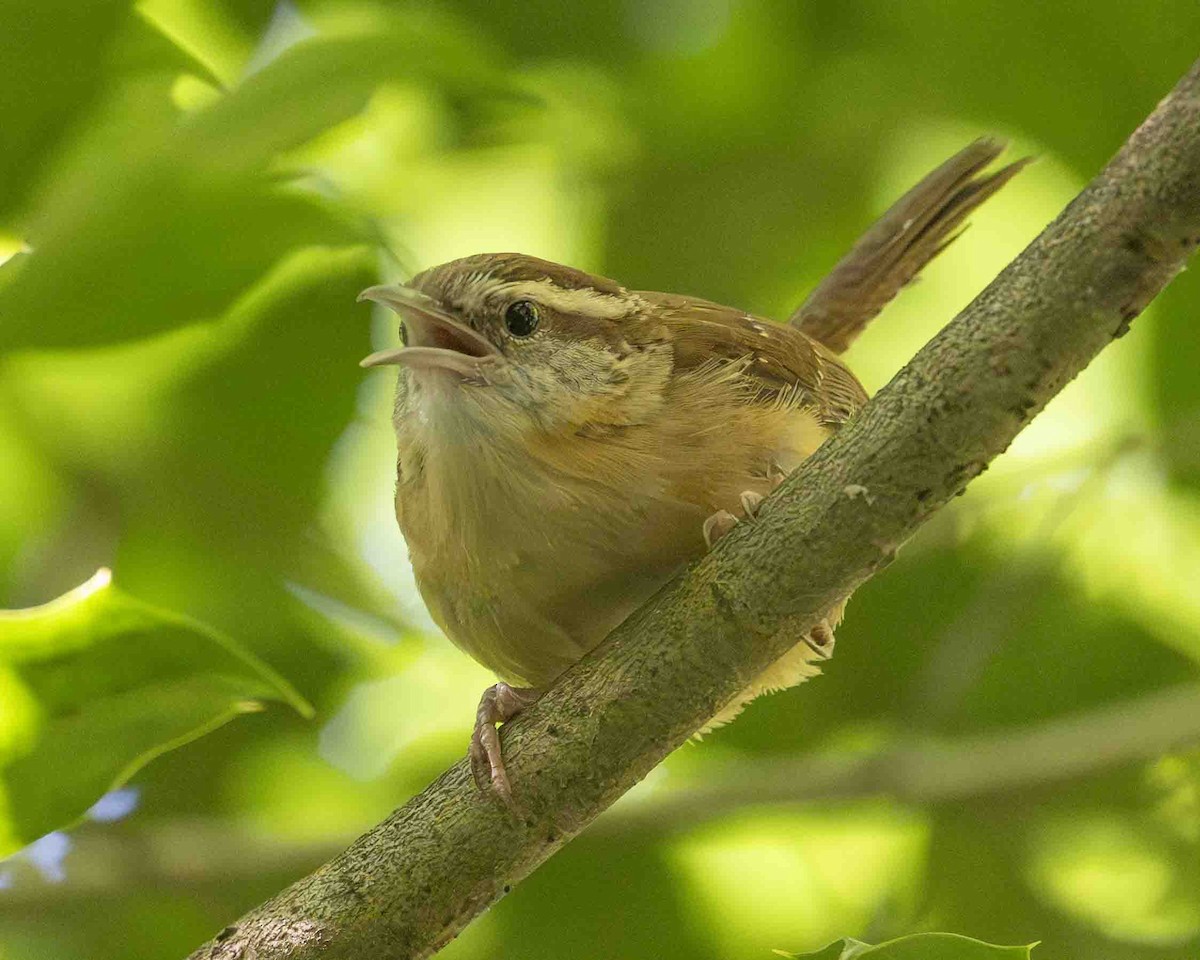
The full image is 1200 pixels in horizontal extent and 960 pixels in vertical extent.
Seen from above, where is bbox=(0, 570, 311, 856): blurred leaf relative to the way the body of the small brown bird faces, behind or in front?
in front

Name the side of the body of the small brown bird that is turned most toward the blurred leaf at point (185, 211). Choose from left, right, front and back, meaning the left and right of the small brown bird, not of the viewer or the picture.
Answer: right

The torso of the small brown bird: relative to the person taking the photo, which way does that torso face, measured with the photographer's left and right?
facing the viewer and to the left of the viewer
